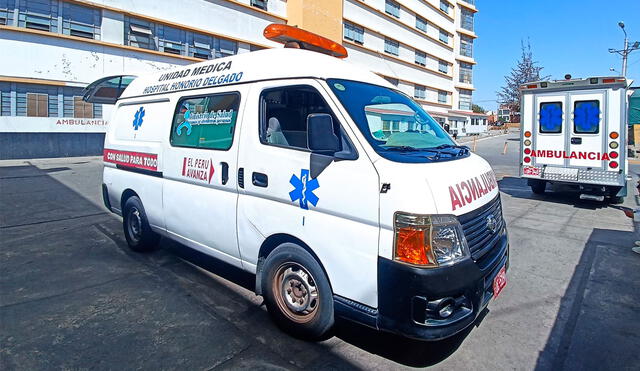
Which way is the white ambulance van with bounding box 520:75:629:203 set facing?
away from the camera

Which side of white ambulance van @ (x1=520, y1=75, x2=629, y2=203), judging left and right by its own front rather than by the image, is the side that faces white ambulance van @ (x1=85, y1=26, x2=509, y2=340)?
back

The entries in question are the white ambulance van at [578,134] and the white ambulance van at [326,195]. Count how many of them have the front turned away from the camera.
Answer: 1

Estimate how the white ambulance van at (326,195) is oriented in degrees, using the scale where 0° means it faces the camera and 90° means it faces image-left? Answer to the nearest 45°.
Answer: approximately 315°

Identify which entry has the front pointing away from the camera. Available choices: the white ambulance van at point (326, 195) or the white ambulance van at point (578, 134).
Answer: the white ambulance van at point (578, 134)
